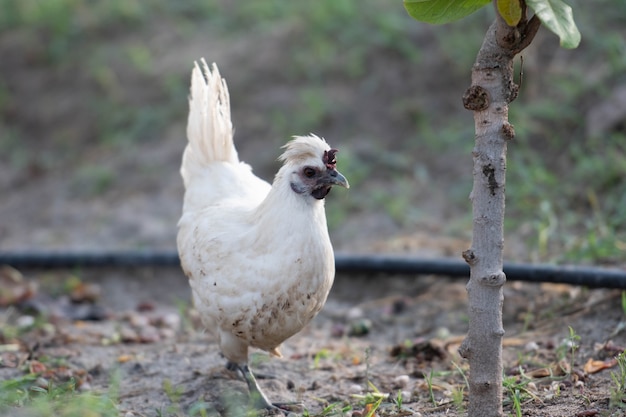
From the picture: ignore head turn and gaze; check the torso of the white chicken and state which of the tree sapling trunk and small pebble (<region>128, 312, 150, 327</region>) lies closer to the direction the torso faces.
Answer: the tree sapling trunk

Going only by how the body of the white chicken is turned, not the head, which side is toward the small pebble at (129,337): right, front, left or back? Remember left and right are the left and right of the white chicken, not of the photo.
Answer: back

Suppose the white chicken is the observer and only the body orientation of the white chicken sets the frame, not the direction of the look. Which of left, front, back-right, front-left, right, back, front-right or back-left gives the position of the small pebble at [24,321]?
back

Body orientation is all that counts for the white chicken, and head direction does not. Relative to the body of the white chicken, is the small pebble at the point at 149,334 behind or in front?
behind

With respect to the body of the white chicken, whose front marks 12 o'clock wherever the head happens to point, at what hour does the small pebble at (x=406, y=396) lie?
The small pebble is roughly at 10 o'clock from the white chicken.

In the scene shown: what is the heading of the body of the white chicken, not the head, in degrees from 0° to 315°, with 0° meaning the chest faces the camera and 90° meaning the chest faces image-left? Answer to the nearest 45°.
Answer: approximately 315°

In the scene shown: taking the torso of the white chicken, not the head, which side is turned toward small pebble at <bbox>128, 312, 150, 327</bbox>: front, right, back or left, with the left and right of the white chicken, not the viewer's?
back

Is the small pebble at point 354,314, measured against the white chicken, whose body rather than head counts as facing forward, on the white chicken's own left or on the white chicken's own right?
on the white chicken's own left

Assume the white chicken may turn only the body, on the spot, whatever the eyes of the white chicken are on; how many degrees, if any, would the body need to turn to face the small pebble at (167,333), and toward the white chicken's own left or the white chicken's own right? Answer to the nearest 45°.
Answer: approximately 135° to the white chicken's own left
